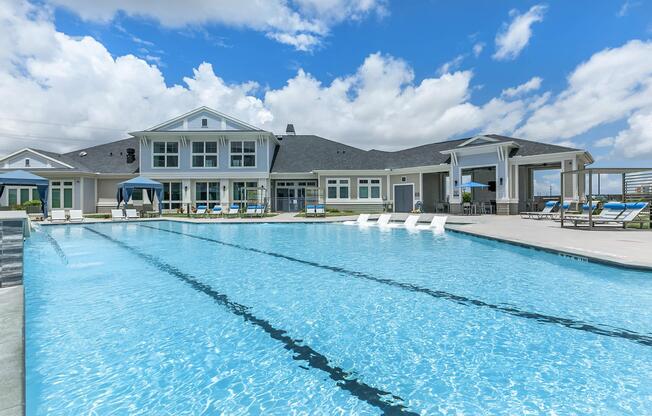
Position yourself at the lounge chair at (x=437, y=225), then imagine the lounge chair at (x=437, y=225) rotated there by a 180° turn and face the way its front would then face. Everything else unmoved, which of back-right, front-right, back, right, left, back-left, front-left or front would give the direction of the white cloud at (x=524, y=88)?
front-left

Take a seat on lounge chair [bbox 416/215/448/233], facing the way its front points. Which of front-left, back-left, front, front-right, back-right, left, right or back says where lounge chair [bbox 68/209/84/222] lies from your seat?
front

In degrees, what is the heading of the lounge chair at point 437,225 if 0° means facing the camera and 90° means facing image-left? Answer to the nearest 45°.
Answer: approximately 90°

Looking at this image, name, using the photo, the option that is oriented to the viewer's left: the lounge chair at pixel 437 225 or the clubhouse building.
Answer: the lounge chair

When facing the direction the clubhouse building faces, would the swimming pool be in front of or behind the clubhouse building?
in front

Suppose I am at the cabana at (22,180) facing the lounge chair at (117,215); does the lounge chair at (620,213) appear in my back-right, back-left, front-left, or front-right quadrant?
front-right

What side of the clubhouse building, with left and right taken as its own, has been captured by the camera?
front

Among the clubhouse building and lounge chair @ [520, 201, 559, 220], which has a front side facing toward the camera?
the clubhouse building

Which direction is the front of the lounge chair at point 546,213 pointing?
to the viewer's left

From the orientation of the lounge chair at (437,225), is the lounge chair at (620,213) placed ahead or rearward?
rearward

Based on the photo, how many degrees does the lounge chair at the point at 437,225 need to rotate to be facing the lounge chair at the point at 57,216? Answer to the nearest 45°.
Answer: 0° — it already faces it
